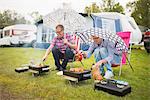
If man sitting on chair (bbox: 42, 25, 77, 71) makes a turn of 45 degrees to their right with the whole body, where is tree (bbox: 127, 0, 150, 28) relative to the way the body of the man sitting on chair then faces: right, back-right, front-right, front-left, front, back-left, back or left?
back-left
